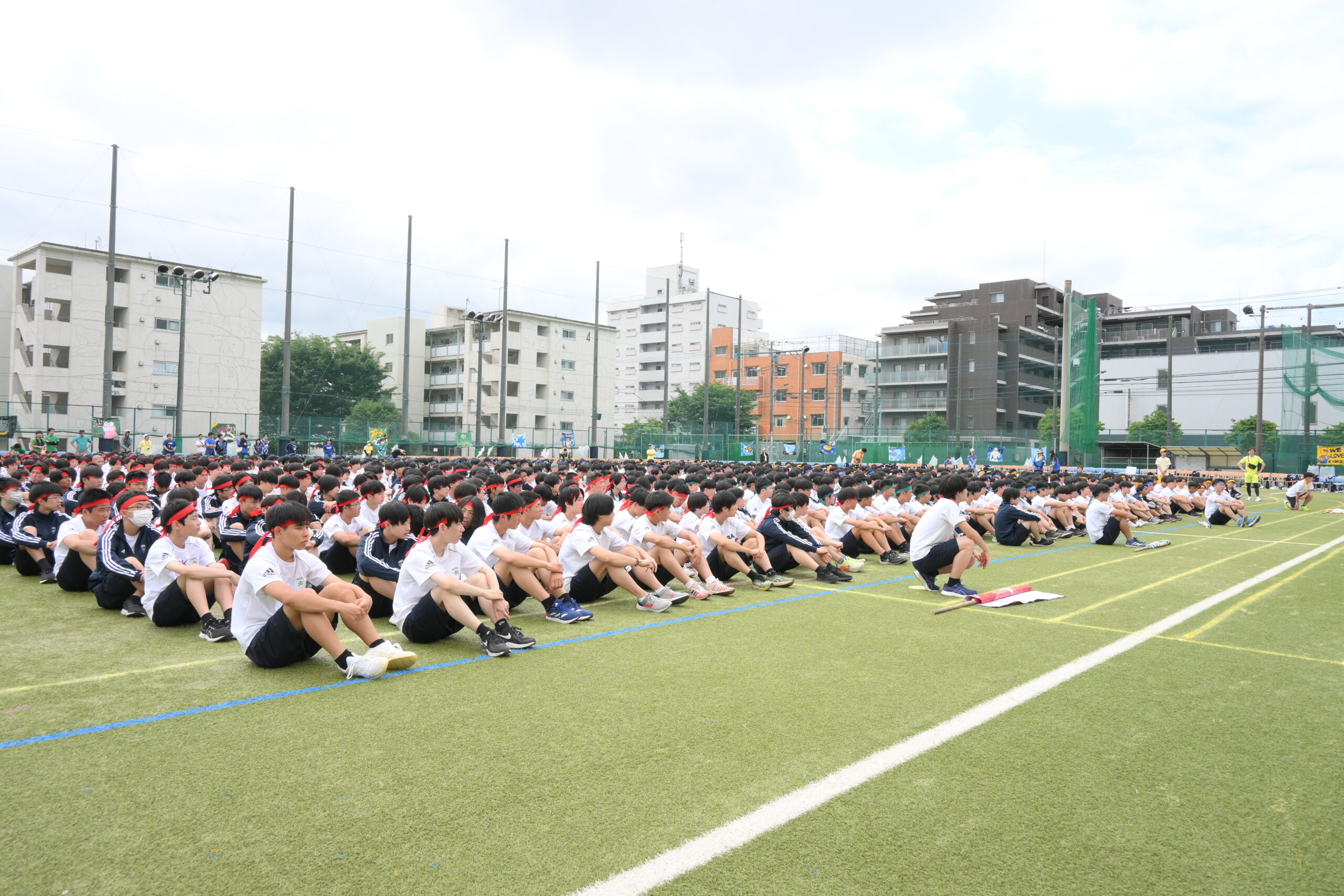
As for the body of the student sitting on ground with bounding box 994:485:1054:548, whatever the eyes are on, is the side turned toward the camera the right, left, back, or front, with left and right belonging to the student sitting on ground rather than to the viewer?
right

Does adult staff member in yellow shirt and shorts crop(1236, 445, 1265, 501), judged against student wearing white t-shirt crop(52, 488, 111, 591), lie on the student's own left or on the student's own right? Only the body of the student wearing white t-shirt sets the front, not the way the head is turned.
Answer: on the student's own left

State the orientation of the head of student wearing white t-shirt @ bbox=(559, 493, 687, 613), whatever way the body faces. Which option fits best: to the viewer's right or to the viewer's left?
to the viewer's right

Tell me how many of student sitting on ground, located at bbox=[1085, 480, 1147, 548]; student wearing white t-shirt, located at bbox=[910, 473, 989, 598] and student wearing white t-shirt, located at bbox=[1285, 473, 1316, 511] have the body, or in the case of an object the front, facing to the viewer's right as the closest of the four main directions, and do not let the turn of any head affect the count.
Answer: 3

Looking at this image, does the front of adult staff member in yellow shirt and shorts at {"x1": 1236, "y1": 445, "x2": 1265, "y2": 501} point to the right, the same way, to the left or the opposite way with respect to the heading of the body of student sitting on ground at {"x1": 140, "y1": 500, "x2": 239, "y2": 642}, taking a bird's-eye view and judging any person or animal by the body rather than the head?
to the right

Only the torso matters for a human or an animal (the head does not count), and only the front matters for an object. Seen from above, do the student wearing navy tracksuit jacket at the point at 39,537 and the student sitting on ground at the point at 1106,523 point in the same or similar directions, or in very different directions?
same or similar directions

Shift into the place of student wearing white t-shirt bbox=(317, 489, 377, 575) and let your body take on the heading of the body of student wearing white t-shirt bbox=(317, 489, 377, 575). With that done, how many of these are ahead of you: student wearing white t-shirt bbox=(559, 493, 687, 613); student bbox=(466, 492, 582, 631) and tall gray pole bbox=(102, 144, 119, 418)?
2

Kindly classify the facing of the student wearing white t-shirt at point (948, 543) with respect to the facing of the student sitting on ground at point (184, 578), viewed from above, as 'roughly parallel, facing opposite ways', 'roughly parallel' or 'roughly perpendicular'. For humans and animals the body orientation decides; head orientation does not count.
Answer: roughly parallel

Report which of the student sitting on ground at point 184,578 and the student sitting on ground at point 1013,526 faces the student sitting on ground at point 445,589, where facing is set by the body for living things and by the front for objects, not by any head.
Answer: the student sitting on ground at point 184,578

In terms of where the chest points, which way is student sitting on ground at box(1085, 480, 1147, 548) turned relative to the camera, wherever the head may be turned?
to the viewer's right

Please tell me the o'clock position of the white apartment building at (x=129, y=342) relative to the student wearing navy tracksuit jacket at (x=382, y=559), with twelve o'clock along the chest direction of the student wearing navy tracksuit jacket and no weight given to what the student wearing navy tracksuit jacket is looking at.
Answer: The white apartment building is roughly at 7 o'clock from the student wearing navy tracksuit jacket.

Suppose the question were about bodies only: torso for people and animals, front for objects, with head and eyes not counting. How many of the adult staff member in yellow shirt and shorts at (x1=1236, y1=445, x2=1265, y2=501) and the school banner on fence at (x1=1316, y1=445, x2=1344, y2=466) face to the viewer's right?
0

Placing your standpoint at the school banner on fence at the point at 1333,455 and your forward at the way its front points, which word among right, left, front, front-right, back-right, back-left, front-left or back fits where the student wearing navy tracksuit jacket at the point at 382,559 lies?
front

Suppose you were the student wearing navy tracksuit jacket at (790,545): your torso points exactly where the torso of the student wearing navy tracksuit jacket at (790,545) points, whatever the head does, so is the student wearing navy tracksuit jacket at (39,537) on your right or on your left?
on your right

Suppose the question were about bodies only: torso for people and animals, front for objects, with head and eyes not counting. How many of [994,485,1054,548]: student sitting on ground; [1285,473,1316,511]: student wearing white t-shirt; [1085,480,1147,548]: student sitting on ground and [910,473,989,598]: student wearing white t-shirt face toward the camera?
0

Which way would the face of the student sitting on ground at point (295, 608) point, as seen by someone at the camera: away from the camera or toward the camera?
toward the camera

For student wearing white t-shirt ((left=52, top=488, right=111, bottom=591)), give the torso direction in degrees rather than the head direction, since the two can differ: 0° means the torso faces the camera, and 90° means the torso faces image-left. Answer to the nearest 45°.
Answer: approximately 315°

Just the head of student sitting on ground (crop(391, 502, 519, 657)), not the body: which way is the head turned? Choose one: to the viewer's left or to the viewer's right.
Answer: to the viewer's right

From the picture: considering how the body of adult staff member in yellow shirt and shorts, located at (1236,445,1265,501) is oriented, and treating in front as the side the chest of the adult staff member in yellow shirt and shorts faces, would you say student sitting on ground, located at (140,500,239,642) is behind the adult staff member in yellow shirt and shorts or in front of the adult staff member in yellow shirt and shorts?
in front
